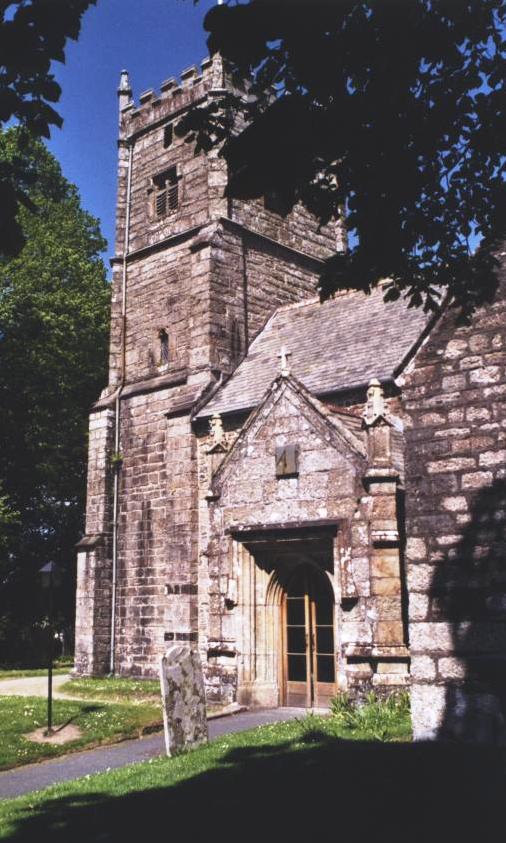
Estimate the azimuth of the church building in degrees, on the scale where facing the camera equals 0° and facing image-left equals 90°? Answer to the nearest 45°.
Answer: approximately 45°

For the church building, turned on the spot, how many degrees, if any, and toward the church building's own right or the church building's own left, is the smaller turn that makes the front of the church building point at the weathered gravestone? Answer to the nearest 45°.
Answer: approximately 45° to the church building's own left

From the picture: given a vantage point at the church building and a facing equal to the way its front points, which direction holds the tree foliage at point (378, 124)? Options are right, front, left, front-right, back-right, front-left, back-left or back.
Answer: front-left
